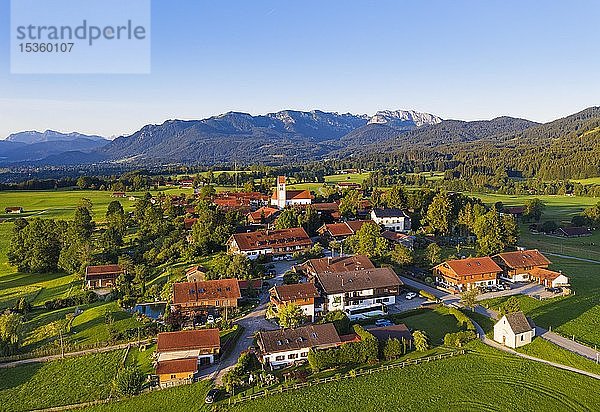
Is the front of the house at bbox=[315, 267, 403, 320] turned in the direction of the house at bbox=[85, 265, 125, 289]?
no

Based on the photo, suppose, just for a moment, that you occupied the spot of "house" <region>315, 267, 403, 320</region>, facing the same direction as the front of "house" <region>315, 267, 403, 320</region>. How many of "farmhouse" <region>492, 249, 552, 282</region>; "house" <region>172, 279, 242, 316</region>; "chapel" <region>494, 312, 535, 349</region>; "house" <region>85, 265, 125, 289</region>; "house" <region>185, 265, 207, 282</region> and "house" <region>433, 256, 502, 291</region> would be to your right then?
3

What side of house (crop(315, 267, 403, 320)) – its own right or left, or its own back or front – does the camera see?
front

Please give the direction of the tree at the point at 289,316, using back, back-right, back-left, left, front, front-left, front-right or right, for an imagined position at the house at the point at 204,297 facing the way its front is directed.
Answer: front-left

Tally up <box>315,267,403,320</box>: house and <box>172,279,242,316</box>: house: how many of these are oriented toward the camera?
2

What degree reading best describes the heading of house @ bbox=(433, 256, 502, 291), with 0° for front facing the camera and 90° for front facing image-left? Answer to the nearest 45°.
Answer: approximately 45°

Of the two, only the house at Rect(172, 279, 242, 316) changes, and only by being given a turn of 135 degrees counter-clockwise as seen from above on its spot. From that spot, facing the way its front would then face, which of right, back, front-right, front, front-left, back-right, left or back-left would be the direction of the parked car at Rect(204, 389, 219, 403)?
back-right

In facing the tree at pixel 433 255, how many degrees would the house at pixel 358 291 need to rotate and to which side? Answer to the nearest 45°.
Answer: approximately 135° to its left

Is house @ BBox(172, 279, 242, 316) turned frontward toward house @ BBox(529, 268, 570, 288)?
no

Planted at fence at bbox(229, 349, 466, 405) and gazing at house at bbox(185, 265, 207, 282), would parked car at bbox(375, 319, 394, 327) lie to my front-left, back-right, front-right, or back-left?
front-right

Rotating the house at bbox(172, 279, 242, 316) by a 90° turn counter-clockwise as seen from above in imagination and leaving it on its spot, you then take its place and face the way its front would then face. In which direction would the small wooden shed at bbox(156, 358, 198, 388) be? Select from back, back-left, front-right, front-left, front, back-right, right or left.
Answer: right

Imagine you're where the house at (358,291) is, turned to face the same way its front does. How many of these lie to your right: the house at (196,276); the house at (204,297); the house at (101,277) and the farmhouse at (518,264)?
3

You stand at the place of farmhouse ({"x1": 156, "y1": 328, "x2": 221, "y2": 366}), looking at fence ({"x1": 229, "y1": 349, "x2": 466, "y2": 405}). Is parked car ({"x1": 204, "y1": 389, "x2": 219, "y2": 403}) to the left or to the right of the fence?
right

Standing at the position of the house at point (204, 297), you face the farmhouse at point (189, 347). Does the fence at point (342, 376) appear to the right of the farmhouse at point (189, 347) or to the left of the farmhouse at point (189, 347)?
left

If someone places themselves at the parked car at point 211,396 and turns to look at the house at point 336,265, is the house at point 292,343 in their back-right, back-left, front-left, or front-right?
front-right

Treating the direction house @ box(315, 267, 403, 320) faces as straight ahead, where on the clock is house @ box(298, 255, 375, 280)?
house @ box(298, 255, 375, 280) is roughly at 5 o'clock from house @ box(315, 267, 403, 320).

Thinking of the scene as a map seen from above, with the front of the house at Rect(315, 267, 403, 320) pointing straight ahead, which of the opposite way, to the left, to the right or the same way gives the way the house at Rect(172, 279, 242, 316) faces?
the same way

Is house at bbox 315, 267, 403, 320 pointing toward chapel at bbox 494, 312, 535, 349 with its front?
no

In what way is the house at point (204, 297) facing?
toward the camera
